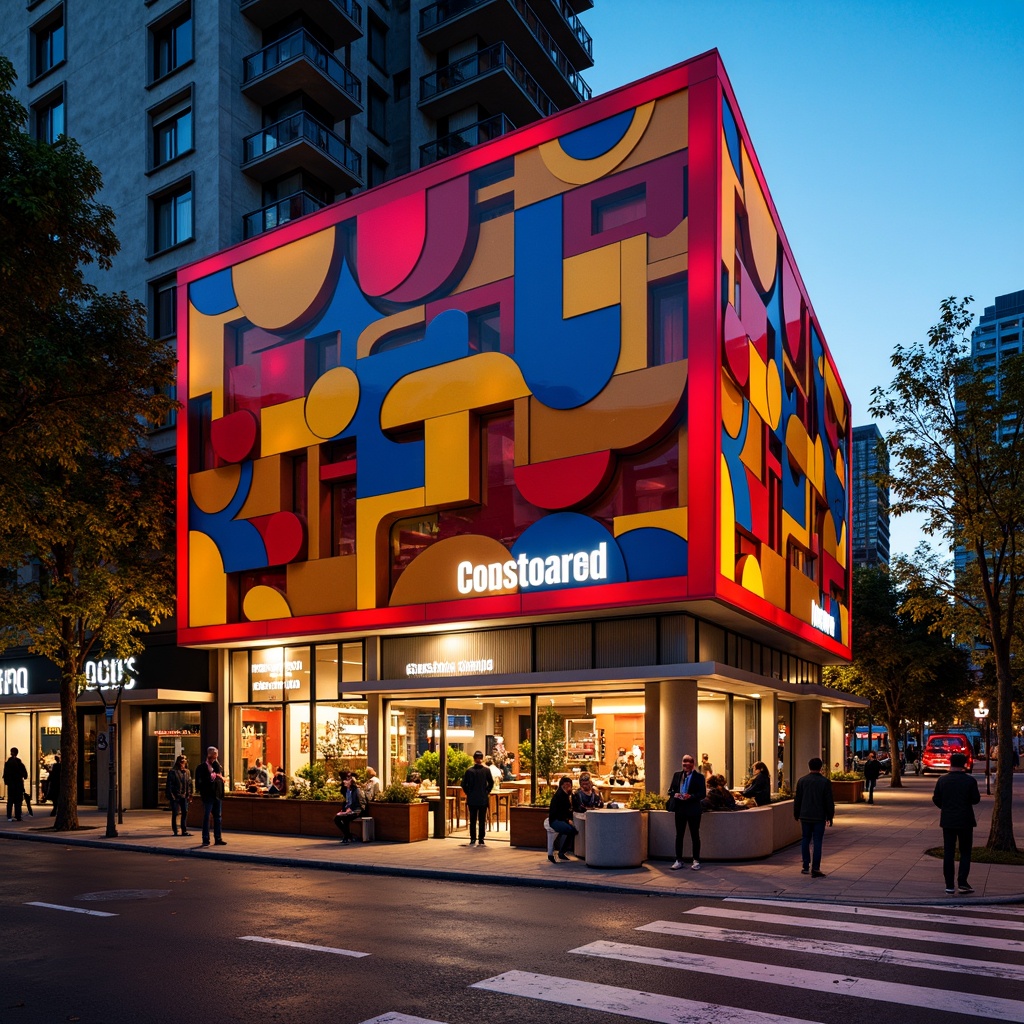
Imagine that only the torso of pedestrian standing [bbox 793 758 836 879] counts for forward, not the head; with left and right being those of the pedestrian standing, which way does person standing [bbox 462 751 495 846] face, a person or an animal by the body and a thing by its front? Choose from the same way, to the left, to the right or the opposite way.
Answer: the same way

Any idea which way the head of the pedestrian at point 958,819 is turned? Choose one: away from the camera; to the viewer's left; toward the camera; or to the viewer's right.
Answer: away from the camera

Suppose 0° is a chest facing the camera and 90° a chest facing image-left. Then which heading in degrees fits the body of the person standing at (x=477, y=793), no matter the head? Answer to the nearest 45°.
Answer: approximately 180°

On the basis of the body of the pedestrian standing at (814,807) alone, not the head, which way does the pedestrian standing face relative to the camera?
away from the camera

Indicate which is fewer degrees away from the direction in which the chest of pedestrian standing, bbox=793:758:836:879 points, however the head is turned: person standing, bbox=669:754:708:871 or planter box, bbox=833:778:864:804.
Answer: the planter box

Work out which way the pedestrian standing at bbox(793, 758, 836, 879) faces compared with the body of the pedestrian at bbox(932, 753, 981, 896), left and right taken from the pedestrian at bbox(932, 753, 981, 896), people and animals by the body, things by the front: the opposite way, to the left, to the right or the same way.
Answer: the same way

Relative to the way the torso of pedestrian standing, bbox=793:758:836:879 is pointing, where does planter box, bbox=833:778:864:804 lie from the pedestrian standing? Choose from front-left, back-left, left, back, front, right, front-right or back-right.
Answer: front

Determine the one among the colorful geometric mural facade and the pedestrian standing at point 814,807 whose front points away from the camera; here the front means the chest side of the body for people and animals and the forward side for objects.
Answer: the pedestrian standing

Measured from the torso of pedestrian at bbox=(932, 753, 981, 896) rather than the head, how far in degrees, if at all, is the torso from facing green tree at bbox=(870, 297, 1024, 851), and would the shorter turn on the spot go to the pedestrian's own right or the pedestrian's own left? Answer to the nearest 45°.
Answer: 0° — they already face it

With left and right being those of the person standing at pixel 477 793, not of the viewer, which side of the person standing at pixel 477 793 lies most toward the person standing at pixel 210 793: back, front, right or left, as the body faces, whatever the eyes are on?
left

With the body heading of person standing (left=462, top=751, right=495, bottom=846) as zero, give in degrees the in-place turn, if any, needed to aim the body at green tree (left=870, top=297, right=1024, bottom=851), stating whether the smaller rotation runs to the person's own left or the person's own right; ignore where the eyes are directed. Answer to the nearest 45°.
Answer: approximately 90° to the person's own right

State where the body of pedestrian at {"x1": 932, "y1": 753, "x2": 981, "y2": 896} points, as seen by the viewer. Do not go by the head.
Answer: away from the camera
